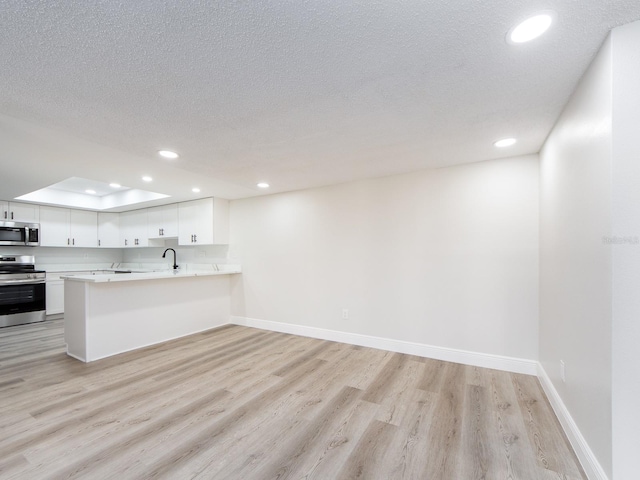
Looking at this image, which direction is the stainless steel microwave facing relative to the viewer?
toward the camera

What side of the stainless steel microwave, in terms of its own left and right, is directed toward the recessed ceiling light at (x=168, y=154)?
front

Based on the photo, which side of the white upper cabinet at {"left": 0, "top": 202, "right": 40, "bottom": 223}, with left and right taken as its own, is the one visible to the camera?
front

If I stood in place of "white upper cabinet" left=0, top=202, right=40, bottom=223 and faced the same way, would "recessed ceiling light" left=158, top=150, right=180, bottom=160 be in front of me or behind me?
in front

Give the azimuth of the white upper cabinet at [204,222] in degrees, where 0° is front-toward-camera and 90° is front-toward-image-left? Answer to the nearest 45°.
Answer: approximately 45°

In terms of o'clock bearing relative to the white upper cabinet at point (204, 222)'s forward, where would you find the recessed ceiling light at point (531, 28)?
The recessed ceiling light is roughly at 10 o'clock from the white upper cabinet.

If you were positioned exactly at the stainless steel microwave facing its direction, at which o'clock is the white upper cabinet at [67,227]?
The white upper cabinet is roughly at 8 o'clock from the stainless steel microwave.

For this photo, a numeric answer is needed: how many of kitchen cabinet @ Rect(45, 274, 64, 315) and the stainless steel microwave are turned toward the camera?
2

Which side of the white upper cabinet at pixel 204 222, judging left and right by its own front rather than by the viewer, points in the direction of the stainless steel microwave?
right

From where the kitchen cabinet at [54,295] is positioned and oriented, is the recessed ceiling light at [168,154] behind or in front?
in front

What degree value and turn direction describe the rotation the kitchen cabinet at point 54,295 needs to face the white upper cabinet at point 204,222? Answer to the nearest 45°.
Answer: approximately 45° to its left

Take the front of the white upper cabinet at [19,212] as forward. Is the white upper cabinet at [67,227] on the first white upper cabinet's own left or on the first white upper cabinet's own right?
on the first white upper cabinet's own left

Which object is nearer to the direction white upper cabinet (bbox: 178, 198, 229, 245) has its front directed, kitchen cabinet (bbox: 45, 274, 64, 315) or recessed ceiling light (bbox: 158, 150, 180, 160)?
the recessed ceiling light
